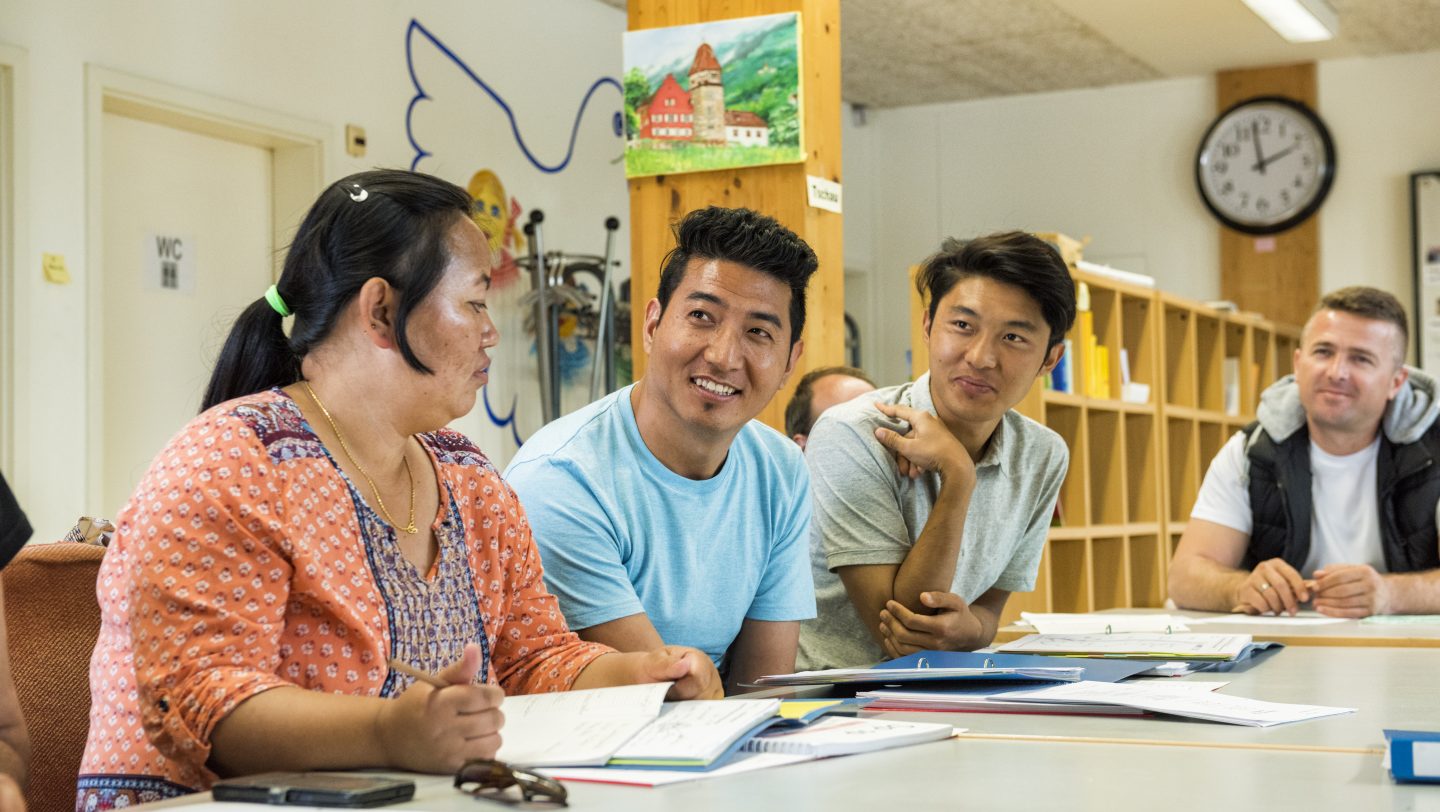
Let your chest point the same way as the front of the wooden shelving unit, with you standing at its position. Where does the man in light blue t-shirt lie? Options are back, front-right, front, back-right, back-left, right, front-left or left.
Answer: front-right

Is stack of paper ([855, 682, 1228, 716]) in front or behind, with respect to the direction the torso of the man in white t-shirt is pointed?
in front

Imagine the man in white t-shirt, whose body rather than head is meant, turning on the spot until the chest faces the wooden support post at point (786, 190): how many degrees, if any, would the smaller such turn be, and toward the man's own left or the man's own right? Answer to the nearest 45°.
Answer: approximately 90° to the man's own right

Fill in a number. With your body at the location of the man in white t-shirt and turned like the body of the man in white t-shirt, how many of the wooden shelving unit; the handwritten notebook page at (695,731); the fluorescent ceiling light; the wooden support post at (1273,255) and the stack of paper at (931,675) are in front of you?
2

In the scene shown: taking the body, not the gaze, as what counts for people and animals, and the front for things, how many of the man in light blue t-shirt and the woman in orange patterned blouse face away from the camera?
0

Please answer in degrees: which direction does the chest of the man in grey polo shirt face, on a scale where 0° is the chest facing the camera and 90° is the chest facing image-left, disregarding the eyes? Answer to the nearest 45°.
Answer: approximately 315°

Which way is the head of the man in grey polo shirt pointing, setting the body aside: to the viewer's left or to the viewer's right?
to the viewer's left

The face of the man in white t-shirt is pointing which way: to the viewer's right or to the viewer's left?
to the viewer's left

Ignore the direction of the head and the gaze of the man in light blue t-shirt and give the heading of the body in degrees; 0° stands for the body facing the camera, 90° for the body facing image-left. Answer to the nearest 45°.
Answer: approximately 315°

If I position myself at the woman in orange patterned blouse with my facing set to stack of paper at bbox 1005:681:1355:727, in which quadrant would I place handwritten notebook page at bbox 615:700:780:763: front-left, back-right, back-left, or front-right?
front-right

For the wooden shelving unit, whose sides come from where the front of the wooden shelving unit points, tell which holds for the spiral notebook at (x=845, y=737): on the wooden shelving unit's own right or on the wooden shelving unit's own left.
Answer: on the wooden shelving unit's own right

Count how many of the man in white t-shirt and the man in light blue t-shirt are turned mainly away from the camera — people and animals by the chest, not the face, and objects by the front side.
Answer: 0
